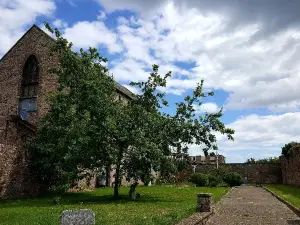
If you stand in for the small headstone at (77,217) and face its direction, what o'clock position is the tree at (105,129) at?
The tree is roughly at 6 o'clock from the small headstone.

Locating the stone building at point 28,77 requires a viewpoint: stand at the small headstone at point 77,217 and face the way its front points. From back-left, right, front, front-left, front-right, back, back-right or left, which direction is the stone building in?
back

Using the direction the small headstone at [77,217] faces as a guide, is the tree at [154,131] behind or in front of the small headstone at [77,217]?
behind

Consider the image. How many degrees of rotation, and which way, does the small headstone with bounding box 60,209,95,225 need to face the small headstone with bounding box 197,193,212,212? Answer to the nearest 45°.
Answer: approximately 135° to its left

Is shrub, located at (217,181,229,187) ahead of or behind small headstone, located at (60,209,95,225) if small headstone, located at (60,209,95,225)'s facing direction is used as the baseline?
behind

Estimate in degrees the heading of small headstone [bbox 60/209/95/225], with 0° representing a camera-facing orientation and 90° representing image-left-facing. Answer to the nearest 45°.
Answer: approximately 0°

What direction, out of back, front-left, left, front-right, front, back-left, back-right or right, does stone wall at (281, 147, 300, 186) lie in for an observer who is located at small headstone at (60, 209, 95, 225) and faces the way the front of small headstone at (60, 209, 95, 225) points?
back-left

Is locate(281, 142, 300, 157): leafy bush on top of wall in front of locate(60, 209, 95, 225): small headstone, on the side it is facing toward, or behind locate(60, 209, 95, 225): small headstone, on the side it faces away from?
behind

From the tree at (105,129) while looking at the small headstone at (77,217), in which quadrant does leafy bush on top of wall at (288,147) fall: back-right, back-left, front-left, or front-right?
back-left
